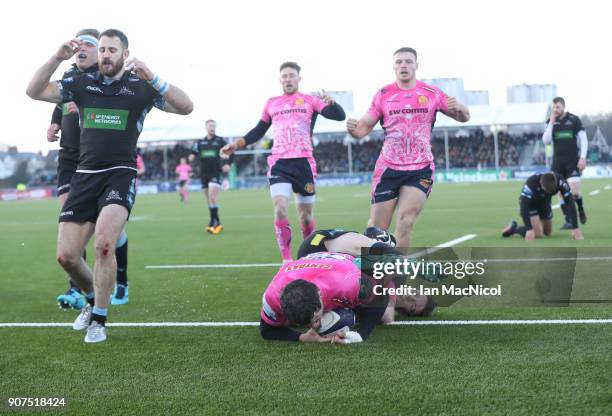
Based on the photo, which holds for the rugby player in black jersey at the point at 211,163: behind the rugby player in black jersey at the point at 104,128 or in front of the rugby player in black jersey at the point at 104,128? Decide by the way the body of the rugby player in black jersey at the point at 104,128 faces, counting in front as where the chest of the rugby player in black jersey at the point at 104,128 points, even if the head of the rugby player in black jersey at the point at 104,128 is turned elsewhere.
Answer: behind

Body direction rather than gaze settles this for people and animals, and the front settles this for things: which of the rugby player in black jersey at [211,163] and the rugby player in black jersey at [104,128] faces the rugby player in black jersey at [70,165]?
the rugby player in black jersey at [211,163]

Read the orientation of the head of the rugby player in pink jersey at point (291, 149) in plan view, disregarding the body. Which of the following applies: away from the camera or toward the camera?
toward the camera

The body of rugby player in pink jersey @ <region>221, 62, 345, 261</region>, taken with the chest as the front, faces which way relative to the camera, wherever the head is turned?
toward the camera

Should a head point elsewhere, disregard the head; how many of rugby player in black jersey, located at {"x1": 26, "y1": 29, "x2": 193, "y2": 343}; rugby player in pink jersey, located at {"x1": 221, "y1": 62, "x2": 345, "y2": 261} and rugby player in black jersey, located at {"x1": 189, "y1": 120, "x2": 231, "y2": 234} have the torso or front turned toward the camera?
3

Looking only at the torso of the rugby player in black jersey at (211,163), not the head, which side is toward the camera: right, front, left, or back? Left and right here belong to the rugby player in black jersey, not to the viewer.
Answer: front

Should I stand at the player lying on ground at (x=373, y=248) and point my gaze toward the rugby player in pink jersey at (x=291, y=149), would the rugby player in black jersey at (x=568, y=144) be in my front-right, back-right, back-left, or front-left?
front-right

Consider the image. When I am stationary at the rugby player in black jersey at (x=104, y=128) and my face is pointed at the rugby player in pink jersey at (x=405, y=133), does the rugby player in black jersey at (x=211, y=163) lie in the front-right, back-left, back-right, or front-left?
front-left

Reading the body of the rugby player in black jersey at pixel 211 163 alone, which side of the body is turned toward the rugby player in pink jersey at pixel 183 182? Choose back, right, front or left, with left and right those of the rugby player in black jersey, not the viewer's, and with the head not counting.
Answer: back

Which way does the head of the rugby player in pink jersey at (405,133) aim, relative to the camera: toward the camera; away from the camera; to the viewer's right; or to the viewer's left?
toward the camera

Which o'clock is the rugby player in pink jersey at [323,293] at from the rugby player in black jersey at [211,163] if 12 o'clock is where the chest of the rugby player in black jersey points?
The rugby player in pink jersey is roughly at 12 o'clock from the rugby player in black jersey.

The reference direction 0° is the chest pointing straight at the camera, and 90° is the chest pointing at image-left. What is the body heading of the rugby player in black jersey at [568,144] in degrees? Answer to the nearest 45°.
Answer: approximately 45°

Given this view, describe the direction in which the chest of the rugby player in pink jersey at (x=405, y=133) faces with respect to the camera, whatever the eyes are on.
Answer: toward the camera

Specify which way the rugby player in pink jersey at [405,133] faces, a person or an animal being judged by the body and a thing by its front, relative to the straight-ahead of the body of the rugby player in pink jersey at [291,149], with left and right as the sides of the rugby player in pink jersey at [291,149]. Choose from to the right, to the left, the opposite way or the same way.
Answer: the same way

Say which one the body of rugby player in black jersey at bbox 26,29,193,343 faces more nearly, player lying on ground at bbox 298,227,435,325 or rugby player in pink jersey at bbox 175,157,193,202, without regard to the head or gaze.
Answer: the player lying on ground

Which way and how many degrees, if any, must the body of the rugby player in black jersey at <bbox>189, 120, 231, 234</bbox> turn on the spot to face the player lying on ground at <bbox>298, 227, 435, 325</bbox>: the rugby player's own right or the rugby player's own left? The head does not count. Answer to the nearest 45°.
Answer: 0° — they already face them
